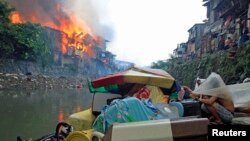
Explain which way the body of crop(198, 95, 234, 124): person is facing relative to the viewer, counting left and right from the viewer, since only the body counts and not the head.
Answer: facing to the left of the viewer

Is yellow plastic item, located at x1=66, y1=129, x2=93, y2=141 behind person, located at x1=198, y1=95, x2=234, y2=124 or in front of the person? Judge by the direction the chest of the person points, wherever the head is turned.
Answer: in front

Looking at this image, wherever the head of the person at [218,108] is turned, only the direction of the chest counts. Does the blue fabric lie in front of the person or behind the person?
in front

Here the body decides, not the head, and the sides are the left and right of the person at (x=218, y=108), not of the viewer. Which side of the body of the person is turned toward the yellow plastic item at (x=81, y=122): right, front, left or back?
front
